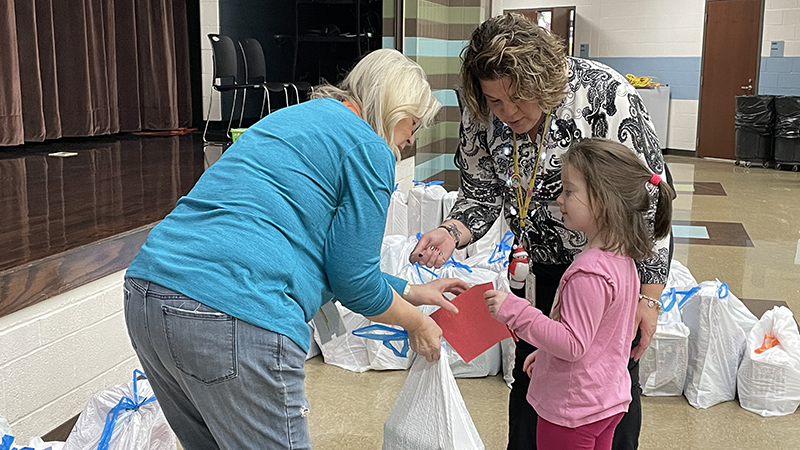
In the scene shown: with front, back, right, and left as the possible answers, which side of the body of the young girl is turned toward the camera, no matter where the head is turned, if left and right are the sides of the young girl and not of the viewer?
left

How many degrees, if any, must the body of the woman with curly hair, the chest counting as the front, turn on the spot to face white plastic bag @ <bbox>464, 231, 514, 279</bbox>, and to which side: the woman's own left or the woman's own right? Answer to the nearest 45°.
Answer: approximately 135° to the woman's own right

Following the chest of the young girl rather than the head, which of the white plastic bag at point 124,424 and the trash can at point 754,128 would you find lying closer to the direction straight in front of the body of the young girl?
the white plastic bag

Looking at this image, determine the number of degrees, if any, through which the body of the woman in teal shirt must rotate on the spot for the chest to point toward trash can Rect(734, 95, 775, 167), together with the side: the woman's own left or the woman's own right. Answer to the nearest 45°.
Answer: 0° — they already face it

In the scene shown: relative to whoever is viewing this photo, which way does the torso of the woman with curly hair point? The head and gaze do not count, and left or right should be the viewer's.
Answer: facing the viewer and to the left of the viewer

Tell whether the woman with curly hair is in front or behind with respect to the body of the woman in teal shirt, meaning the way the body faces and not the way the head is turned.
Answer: in front

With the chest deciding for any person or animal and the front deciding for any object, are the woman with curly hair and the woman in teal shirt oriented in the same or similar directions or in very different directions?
very different directions

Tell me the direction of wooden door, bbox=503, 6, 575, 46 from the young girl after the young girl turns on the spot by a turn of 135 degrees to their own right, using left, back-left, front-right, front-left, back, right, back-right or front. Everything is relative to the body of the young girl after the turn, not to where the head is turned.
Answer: front-left

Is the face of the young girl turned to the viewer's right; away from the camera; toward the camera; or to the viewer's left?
to the viewer's left

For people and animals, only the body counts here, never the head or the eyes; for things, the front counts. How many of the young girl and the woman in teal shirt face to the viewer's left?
1

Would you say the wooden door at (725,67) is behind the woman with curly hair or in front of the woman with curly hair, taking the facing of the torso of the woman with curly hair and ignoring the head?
behind

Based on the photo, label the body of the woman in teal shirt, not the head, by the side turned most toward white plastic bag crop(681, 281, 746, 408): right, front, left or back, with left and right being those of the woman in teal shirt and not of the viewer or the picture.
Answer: front

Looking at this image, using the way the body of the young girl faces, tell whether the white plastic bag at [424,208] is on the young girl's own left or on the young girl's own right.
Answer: on the young girl's own right
